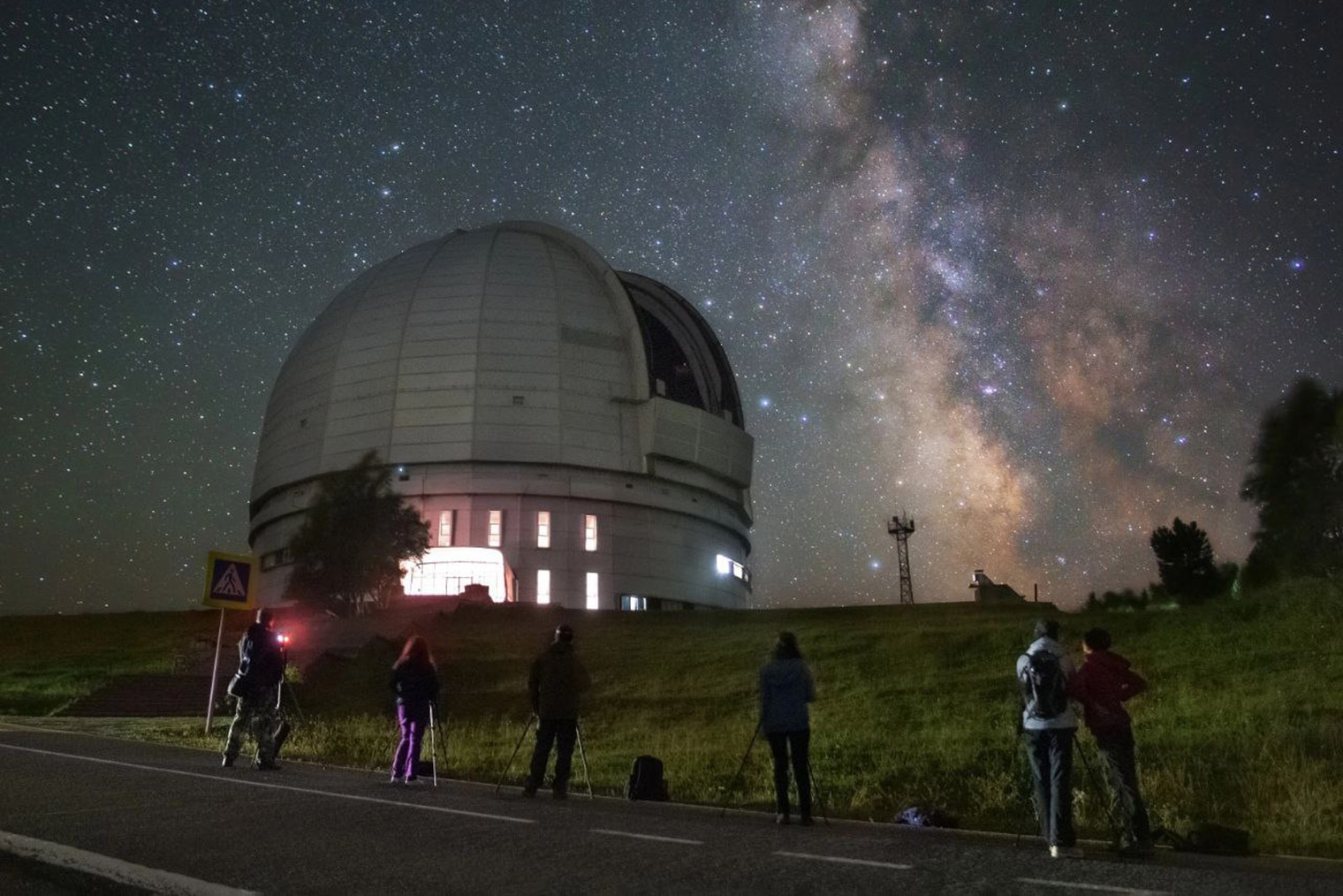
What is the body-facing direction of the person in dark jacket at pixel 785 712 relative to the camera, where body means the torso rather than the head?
away from the camera

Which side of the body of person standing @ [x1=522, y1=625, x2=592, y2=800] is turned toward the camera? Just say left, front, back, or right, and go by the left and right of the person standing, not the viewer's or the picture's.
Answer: back

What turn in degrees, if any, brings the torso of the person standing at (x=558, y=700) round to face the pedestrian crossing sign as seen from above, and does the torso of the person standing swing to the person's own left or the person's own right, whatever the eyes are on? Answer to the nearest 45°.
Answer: approximately 45° to the person's own left

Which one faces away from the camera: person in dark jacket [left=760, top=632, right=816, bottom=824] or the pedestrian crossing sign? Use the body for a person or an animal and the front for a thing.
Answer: the person in dark jacket

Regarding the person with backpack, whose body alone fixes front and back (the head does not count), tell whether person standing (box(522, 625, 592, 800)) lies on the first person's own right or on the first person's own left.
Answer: on the first person's own left

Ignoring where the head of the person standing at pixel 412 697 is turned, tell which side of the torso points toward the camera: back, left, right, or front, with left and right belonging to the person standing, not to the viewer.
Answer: back

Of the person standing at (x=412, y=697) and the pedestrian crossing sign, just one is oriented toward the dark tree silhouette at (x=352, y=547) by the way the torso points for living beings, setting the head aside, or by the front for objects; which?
the person standing

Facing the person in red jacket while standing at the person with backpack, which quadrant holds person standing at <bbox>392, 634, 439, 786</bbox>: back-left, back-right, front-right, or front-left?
back-left

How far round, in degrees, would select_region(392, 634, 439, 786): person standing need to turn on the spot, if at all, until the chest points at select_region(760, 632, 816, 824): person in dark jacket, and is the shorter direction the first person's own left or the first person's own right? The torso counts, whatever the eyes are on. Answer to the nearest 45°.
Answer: approximately 135° to the first person's own right

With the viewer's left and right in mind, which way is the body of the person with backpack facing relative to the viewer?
facing away from the viewer

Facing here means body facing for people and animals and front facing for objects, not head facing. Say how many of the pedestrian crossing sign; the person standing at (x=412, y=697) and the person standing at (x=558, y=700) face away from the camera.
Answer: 2
